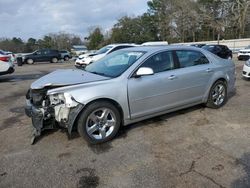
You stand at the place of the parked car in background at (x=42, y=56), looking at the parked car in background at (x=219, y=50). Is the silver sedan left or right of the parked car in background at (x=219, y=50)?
right

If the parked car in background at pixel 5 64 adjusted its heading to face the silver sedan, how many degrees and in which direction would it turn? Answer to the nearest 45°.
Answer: approximately 135° to its right

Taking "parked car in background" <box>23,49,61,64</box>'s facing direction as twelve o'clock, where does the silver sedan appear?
The silver sedan is roughly at 9 o'clock from the parked car in background.

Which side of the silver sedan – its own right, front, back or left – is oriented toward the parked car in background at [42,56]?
right

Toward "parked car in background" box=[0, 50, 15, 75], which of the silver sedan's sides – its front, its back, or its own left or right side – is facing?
right

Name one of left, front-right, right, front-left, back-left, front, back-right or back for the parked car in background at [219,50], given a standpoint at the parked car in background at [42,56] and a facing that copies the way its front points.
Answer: back-left

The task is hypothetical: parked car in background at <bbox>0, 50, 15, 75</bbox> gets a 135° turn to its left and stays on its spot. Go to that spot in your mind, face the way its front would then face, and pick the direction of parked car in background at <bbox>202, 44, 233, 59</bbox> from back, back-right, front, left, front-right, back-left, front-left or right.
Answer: left

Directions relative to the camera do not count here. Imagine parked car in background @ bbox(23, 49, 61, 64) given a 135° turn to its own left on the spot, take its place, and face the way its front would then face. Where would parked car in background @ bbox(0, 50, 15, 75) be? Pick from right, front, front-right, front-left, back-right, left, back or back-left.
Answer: front-right

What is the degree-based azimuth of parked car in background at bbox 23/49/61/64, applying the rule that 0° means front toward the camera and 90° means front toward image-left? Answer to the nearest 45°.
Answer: approximately 90°

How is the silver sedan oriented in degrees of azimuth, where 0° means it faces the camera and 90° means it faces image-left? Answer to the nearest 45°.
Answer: approximately 45°
